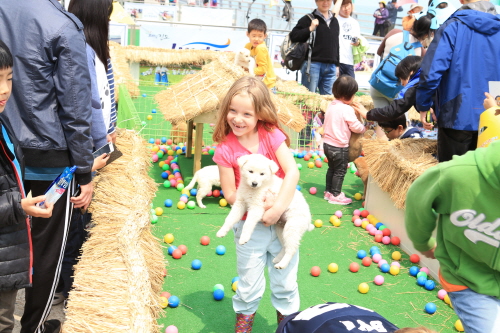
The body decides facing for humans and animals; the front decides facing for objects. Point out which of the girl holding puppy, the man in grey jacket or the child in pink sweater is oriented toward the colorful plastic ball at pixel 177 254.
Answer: the man in grey jacket

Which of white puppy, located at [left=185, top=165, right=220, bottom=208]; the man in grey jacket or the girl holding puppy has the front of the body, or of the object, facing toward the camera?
the girl holding puppy

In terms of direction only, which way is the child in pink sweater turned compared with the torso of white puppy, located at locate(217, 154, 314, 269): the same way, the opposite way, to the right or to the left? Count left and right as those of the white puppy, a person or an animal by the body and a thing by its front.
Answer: the opposite way

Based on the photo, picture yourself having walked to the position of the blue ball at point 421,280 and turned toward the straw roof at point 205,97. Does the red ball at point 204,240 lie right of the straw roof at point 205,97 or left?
left

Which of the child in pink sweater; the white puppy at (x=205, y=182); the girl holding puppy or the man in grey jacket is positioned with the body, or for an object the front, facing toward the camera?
the girl holding puppy

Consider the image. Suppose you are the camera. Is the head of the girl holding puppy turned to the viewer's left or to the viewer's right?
to the viewer's left

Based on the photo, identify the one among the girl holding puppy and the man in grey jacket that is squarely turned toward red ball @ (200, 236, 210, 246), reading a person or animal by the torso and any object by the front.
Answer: the man in grey jacket

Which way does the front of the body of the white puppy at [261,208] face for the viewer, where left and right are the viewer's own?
facing the viewer and to the left of the viewer

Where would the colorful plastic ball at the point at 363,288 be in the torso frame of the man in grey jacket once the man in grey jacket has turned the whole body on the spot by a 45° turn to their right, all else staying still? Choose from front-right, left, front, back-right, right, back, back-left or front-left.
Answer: front

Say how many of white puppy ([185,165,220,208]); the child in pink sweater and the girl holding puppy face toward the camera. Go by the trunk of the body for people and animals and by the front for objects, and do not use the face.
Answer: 1

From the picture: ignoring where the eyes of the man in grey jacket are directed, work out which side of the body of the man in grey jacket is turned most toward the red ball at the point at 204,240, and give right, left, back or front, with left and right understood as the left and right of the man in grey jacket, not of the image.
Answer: front

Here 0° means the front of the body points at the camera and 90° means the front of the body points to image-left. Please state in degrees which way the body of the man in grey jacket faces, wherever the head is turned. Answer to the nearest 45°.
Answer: approximately 225°
